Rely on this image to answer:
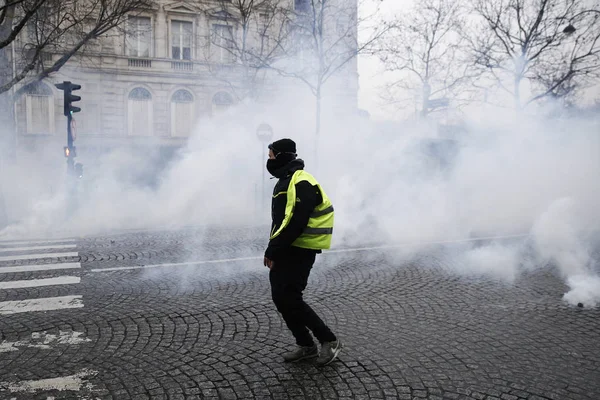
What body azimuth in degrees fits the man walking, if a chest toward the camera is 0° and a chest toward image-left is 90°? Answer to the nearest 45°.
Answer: approximately 90°

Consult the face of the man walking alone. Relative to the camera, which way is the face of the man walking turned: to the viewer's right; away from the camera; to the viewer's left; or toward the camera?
to the viewer's left
